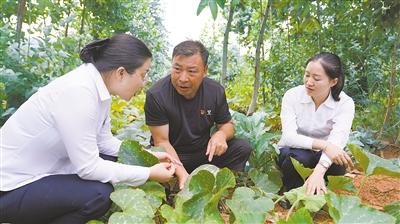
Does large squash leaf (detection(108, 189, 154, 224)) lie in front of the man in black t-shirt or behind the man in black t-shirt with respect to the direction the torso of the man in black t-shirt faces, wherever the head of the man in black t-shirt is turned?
in front

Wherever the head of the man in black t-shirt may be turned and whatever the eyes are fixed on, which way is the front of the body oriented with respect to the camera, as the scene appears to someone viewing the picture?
toward the camera

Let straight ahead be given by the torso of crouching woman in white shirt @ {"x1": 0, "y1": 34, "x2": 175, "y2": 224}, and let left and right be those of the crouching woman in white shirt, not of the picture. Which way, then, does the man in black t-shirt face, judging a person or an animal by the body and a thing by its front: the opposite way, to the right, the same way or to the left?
to the right

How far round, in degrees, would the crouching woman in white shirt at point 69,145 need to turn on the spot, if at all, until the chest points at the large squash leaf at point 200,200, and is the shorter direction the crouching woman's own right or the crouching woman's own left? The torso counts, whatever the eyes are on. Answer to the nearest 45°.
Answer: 0° — they already face it

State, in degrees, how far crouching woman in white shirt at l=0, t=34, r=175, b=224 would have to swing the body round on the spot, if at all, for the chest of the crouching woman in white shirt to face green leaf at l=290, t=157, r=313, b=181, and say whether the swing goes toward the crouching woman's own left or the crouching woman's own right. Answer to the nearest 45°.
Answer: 0° — they already face it

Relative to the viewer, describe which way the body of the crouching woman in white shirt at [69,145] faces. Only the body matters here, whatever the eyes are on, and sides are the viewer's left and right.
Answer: facing to the right of the viewer

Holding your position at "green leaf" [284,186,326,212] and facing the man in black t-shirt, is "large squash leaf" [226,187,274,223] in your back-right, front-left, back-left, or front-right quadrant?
front-left

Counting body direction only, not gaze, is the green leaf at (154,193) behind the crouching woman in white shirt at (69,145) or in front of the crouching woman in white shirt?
in front

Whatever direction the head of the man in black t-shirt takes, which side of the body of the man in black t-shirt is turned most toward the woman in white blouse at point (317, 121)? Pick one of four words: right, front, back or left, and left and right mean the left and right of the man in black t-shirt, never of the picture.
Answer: left

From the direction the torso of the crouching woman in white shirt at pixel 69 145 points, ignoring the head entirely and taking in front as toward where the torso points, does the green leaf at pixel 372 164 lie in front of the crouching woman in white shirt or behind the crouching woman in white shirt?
in front

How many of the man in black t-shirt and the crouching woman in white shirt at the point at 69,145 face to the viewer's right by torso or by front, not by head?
1

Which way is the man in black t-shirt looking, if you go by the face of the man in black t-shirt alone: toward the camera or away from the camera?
toward the camera
